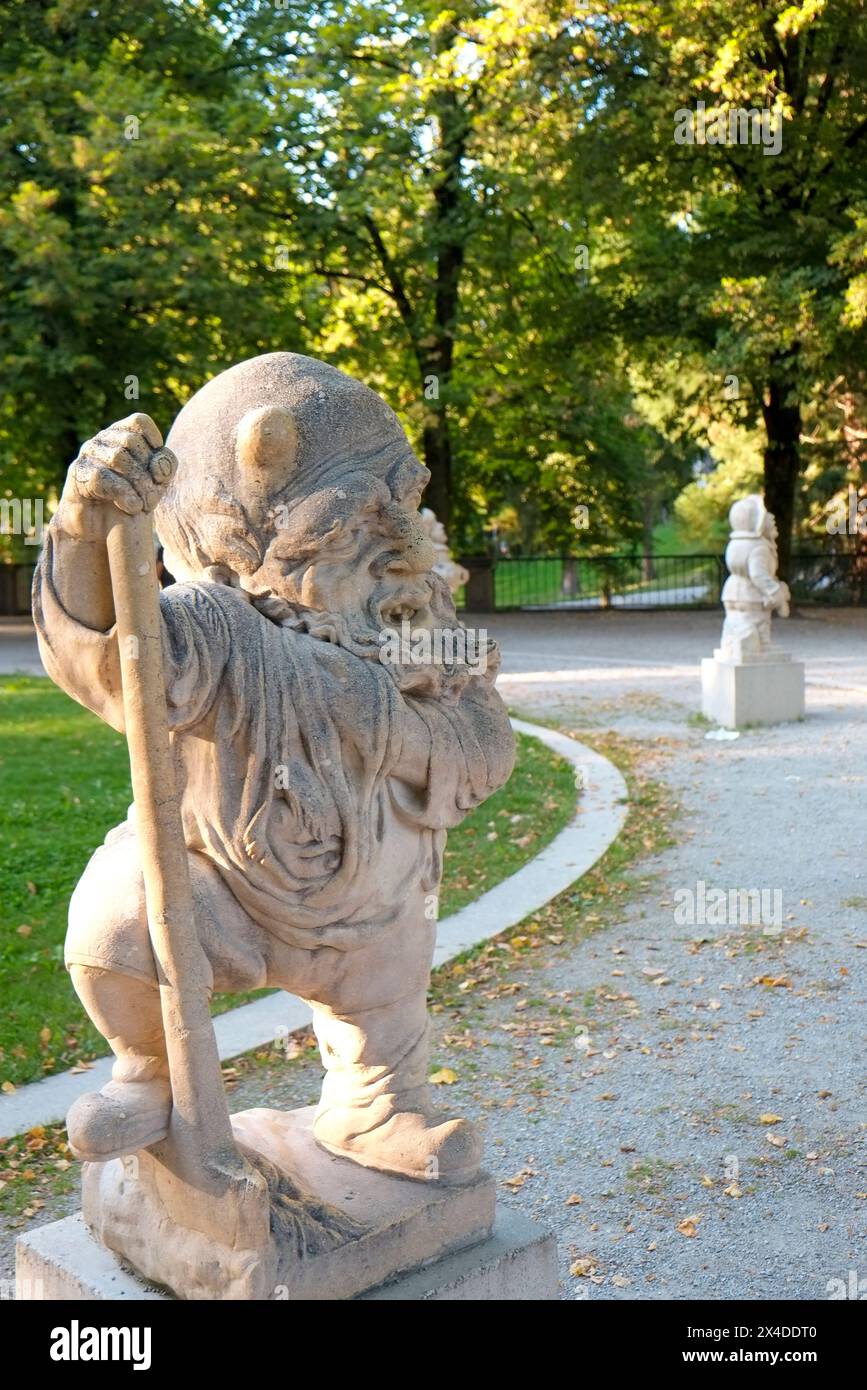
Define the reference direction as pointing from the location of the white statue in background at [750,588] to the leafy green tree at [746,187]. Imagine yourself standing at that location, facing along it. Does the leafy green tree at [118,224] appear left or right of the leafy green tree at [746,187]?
left

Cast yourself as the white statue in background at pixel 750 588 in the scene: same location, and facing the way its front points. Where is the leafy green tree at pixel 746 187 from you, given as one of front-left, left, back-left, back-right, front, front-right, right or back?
front-left
